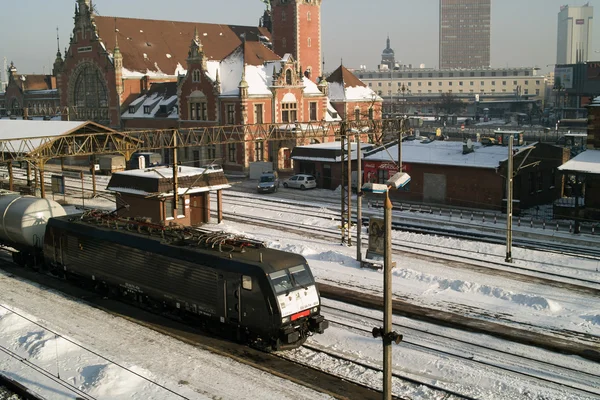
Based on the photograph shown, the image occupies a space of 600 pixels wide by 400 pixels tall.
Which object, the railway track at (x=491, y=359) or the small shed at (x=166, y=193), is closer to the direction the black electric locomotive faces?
the railway track

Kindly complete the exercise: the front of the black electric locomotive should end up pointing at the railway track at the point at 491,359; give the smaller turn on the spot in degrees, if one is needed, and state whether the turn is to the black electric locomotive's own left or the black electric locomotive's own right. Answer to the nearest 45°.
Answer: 0° — it already faces it

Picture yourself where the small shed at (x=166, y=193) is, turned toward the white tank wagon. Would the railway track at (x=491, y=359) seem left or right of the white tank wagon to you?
left

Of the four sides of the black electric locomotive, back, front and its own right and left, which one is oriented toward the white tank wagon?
back

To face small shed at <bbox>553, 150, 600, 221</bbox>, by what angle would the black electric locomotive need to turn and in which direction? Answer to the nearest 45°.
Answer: approximately 90° to its left

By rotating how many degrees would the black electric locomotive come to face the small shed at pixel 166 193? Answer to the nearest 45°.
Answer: approximately 135° to its left

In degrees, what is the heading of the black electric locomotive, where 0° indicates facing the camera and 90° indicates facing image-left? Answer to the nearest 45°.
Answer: approximately 315°

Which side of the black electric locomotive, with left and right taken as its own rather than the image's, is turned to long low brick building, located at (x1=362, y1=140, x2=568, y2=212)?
left
